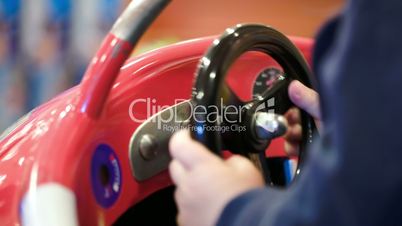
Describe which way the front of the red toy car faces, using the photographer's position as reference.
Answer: facing away from the viewer and to the left of the viewer
